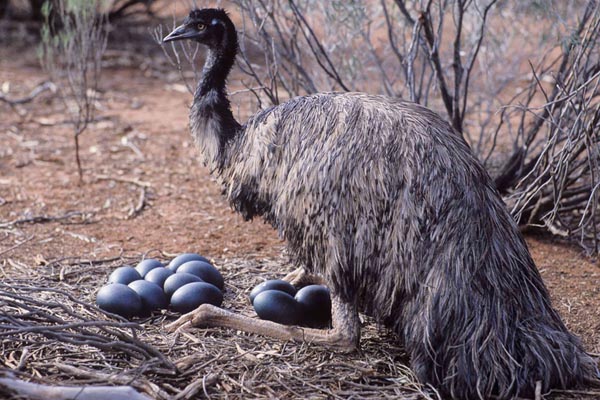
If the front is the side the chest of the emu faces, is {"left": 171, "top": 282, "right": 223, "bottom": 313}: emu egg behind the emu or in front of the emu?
in front

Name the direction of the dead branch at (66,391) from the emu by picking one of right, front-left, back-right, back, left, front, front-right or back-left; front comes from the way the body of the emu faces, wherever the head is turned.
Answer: front-left

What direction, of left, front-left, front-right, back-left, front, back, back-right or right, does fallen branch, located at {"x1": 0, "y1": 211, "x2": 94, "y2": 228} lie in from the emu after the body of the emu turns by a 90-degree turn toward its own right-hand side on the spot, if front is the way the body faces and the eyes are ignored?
front-left

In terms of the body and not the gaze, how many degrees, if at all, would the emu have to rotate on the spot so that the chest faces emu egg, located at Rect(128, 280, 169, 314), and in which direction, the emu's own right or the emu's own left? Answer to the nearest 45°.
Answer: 0° — it already faces it

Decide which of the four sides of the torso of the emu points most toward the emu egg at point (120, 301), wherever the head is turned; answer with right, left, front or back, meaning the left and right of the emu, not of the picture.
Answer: front

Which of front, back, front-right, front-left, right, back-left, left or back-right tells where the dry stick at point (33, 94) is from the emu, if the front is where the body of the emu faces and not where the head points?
front-right

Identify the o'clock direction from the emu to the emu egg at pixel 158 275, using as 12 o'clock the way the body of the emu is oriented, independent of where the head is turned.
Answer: The emu egg is roughly at 1 o'clock from the emu.

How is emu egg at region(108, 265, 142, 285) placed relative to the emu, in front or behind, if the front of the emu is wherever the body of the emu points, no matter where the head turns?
in front

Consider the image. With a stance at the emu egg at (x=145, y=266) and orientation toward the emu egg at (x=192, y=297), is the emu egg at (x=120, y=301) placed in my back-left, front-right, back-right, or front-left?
front-right

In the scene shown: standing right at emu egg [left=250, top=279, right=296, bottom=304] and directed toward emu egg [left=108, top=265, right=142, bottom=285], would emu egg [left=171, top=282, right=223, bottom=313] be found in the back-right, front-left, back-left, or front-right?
front-left

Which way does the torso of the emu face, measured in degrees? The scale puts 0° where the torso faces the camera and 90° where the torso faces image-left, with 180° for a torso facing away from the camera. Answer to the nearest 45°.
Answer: approximately 90°

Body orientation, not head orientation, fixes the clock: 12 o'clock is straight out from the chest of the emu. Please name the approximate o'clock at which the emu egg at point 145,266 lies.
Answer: The emu egg is roughly at 1 o'clock from the emu.
